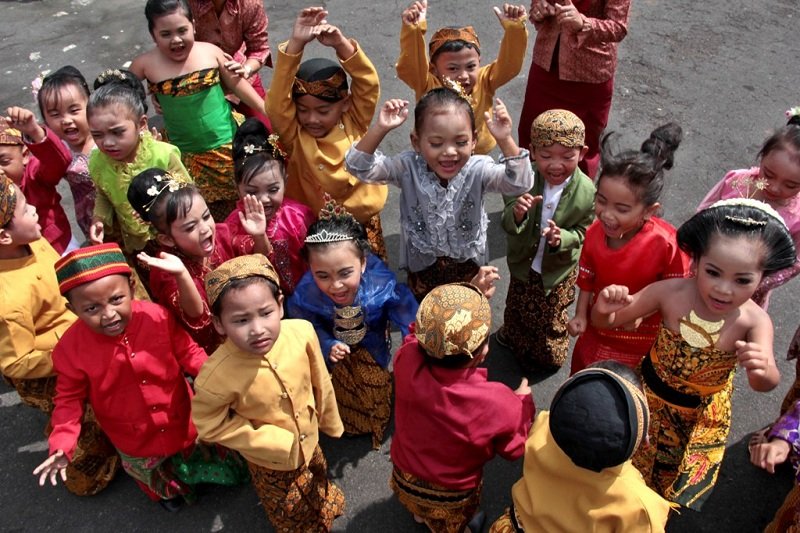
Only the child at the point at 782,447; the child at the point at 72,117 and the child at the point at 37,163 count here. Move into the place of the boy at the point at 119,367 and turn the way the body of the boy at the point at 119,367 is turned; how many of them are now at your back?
2

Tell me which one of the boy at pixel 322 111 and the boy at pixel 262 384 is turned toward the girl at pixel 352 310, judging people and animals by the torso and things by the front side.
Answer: the boy at pixel 322 111

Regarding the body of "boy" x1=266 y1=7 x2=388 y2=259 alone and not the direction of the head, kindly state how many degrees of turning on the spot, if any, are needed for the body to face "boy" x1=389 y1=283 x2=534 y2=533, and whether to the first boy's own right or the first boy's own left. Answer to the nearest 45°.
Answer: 0° — they already face them

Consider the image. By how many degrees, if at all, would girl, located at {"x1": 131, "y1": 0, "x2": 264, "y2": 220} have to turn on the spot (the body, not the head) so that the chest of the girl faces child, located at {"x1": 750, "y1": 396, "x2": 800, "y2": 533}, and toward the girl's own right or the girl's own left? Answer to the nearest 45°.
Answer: approximately 45° to the girl's own left

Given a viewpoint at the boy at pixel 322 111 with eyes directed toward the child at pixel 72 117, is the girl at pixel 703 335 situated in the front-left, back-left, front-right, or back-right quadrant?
back-left

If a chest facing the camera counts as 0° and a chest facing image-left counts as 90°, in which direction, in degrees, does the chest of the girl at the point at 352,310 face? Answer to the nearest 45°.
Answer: approximately 0°

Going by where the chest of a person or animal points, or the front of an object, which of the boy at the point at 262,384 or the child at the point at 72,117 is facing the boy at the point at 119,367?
the child

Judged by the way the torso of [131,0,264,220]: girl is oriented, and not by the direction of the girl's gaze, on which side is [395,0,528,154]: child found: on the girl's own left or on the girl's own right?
on the girl's own left

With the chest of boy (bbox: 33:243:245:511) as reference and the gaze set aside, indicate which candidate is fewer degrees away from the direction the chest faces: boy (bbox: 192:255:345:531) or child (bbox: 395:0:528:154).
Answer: the boy

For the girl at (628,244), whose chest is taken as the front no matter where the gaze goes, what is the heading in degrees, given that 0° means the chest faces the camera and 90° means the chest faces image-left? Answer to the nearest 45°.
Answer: approximately 45°

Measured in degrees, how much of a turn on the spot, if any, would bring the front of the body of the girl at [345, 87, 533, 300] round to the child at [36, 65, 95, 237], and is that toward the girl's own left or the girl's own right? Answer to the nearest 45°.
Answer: approximately 90° to the girl's own right

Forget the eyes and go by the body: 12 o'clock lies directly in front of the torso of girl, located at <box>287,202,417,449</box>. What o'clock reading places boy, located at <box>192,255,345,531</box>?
The boy is roughly at 1 o'clock from the girl.
